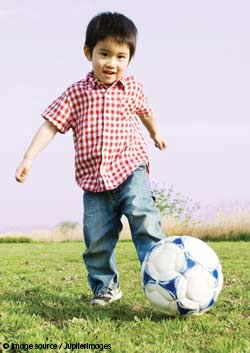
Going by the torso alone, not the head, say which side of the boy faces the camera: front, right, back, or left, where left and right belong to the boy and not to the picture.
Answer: front

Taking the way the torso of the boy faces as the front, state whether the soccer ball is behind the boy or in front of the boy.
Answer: in front
